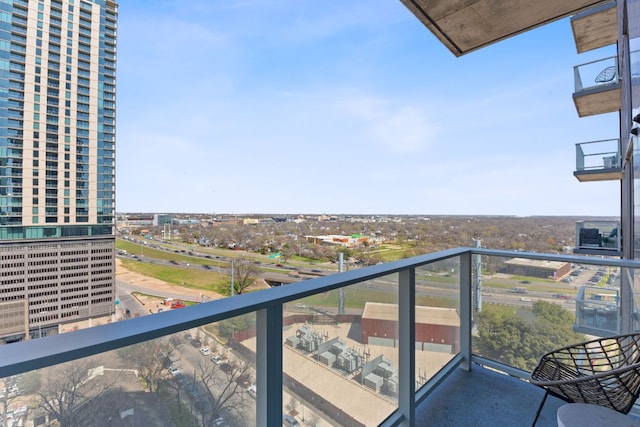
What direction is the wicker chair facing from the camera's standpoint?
to the viewer's left

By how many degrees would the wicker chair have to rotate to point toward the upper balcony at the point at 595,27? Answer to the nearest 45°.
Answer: approximately 90° to its right

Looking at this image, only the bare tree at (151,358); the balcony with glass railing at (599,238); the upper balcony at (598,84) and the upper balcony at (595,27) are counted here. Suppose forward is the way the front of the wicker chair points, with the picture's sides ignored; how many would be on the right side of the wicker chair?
3

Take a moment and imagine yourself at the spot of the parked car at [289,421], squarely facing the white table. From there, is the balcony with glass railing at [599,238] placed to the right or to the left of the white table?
left

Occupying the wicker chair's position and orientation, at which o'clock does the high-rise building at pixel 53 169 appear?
The high-rise building is roughly at 12 o'clock from the wicker chair.

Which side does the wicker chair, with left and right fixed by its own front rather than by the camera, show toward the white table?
left

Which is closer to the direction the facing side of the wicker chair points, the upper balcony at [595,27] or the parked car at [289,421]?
the parked car

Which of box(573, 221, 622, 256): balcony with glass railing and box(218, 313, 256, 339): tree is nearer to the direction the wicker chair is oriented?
the tree
